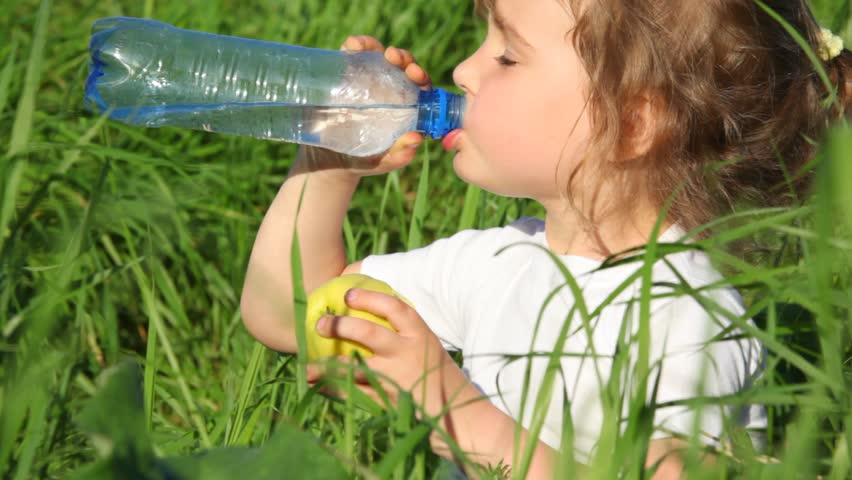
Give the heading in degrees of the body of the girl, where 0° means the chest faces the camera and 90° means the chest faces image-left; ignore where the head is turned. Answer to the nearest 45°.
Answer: approximately 45°
